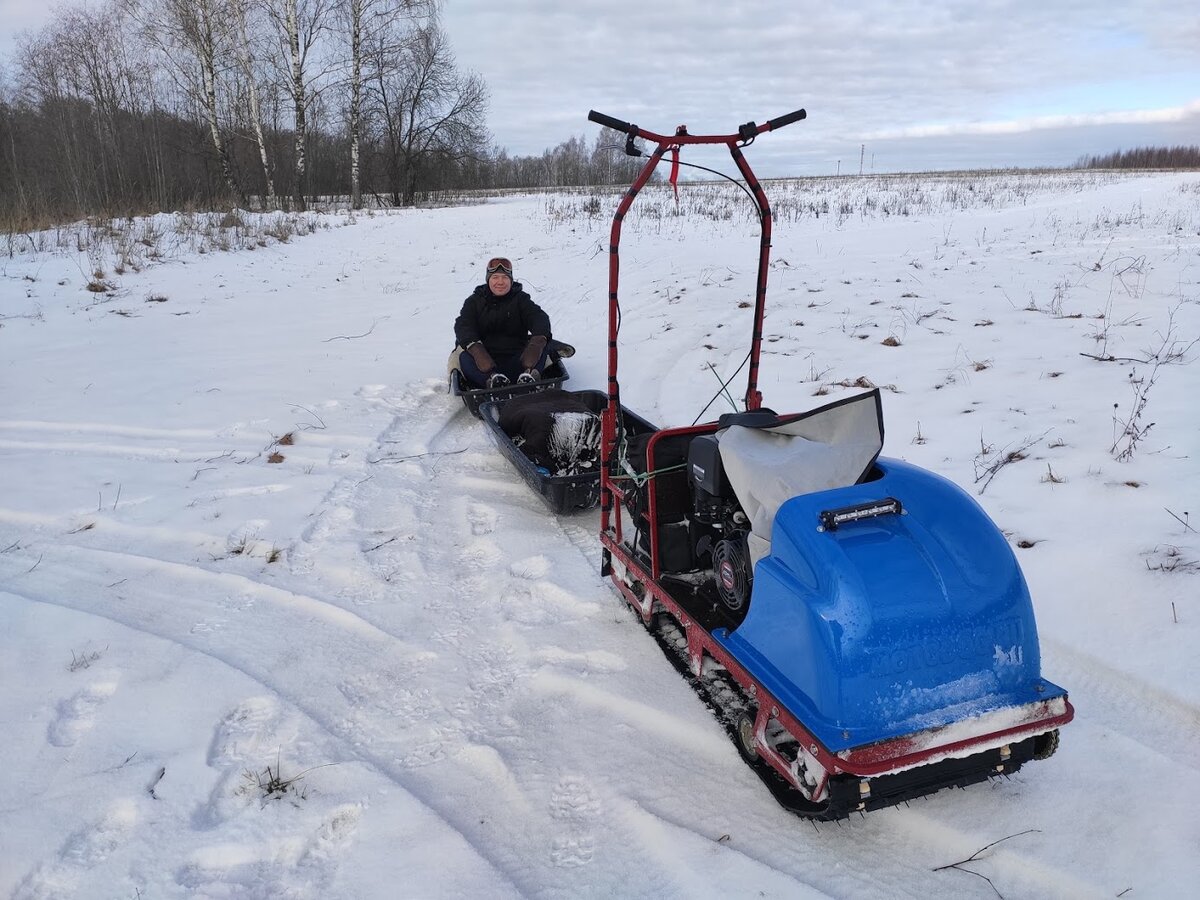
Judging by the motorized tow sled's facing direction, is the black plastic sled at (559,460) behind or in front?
behind

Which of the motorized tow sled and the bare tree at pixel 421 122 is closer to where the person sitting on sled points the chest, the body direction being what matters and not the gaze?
the motorized tow sled

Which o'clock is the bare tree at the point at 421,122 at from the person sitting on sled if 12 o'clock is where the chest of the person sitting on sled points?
The bare tree is roughly at 6 o'clock from the person sitting on sled.

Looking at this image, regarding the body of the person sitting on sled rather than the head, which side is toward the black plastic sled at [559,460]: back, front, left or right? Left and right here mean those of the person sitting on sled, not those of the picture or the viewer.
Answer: front

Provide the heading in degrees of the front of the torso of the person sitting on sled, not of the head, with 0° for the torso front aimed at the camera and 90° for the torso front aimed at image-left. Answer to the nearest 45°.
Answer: approximately 0°

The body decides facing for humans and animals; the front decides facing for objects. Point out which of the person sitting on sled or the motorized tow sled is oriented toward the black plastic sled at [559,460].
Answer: the person sitting on sled

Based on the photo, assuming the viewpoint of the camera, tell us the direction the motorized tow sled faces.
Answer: facing the viewer and to the right of the viewer

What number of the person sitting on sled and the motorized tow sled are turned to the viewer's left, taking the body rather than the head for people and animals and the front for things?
0

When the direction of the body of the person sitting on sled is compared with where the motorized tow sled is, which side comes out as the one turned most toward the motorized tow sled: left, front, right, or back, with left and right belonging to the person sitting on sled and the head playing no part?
front

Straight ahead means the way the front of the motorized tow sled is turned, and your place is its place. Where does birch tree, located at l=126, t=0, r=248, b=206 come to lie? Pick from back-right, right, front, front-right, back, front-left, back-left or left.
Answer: back

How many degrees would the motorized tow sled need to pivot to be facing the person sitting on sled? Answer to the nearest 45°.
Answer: approximately 180°
